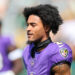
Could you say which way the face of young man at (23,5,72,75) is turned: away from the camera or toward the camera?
toward the camera

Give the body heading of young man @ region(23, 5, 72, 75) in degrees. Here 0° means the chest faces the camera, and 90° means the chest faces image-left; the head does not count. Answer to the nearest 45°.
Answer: approximately 45°
